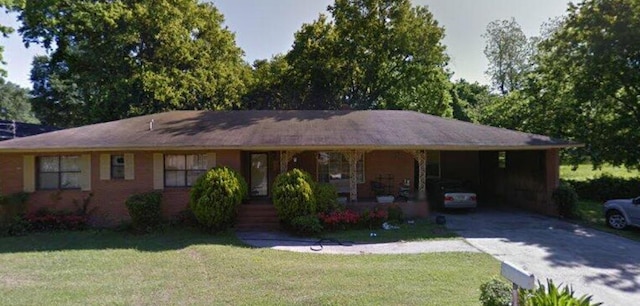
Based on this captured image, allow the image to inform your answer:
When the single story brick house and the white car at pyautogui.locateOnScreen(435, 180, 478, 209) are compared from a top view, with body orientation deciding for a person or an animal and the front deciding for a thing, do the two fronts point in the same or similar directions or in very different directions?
very different directions

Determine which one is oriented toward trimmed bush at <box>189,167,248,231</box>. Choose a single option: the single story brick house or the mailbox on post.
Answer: the single story brick house

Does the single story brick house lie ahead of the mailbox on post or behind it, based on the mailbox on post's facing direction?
behind

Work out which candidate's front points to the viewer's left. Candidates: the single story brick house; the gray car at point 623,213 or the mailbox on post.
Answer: the gray car

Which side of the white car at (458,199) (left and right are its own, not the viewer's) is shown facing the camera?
back

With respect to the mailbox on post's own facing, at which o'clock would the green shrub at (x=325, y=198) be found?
The green shrub is roughly at 6 o'clock from the mailbox on post.

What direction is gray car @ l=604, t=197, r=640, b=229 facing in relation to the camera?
to the viewer's left

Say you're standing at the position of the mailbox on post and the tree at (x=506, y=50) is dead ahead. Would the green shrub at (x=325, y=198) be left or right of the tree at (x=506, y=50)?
left

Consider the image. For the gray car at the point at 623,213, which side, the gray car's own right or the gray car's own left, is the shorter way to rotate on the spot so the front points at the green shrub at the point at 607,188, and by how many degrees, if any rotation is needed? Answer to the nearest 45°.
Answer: approximately 90° to the gray car's own right

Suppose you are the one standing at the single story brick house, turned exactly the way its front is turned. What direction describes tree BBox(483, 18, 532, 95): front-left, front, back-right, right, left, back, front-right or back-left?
back-left
